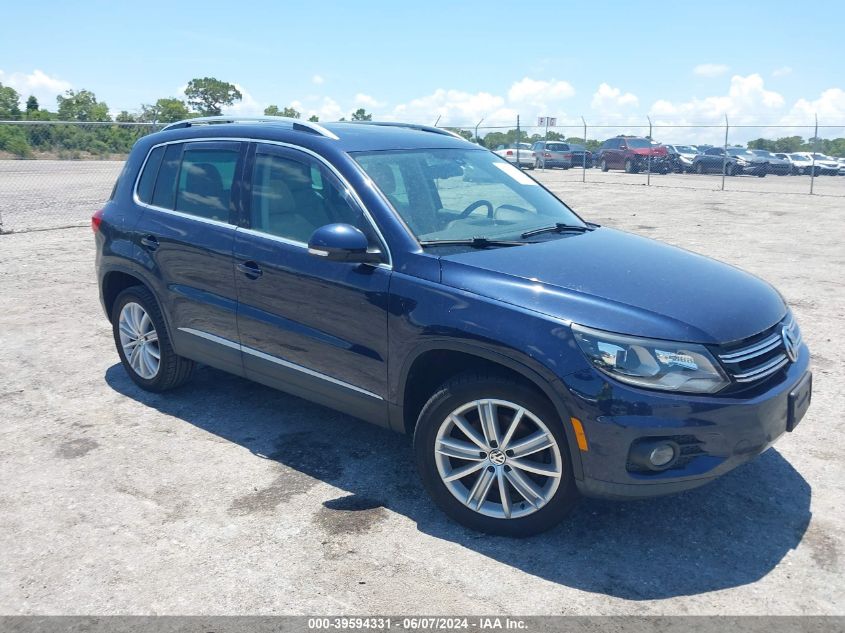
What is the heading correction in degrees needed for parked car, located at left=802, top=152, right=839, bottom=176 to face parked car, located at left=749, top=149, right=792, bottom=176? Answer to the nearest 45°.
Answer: approximately 90° to its right

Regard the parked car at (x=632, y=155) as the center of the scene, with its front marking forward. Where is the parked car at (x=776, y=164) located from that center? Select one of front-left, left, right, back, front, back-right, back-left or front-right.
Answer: front-left

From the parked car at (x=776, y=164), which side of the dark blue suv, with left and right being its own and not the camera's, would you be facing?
left

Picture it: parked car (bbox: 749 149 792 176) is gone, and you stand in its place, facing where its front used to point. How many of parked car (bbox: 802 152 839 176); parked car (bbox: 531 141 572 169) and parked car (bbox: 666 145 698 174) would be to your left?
1

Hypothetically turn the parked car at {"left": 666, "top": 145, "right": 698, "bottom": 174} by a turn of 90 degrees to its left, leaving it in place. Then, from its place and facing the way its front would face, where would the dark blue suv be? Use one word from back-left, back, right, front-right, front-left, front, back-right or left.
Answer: back-right

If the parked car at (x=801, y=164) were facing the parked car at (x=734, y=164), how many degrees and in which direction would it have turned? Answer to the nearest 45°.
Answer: approximately 90° to its right

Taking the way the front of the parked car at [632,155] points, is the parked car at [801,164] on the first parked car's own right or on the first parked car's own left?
on the first parked car's own left

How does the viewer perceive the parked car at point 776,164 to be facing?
facing the viewer and to the right of the viewer

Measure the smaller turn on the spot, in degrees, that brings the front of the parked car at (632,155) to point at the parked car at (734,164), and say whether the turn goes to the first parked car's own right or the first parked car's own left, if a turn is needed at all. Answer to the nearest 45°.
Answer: approximately 45° to the first parked car's own left

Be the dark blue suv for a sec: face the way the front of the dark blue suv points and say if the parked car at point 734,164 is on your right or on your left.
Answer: on your left

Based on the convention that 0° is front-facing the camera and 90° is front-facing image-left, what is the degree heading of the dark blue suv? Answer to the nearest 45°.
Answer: approximately 315°

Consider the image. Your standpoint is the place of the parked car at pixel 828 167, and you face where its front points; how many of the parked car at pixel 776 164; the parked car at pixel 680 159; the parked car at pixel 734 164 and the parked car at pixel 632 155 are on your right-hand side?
4
